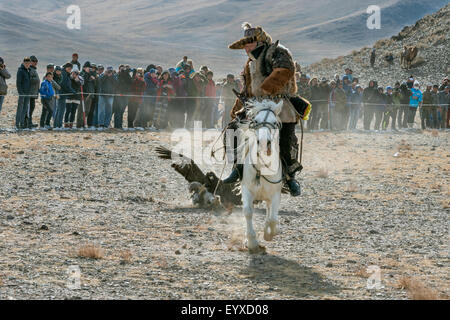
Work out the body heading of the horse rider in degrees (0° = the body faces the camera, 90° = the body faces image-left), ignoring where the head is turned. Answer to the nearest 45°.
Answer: approximately 45°

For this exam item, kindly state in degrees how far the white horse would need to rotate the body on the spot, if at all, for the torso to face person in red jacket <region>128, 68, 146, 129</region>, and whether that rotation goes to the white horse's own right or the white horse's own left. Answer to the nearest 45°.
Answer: approximately 180°

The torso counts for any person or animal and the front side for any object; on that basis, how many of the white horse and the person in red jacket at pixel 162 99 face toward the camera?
2

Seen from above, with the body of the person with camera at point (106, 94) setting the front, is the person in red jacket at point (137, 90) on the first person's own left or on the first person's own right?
on the first person's own left

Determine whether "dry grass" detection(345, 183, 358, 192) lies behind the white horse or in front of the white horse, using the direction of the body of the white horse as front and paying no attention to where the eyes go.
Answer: behind

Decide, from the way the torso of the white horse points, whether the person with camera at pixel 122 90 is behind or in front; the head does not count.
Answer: behind

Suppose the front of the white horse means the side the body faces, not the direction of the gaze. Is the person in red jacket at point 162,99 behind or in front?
behind
